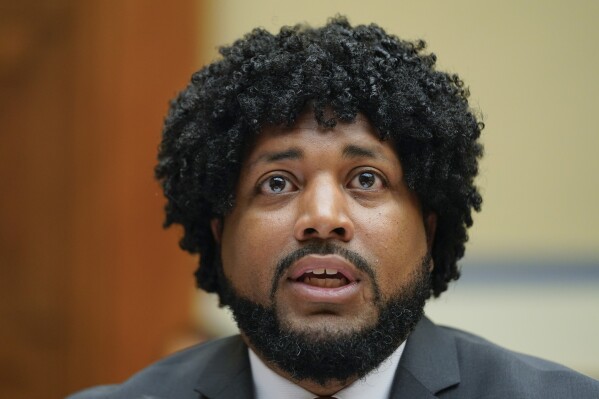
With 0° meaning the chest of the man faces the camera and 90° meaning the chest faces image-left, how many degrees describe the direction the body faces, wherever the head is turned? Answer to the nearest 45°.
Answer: approximately 0°
